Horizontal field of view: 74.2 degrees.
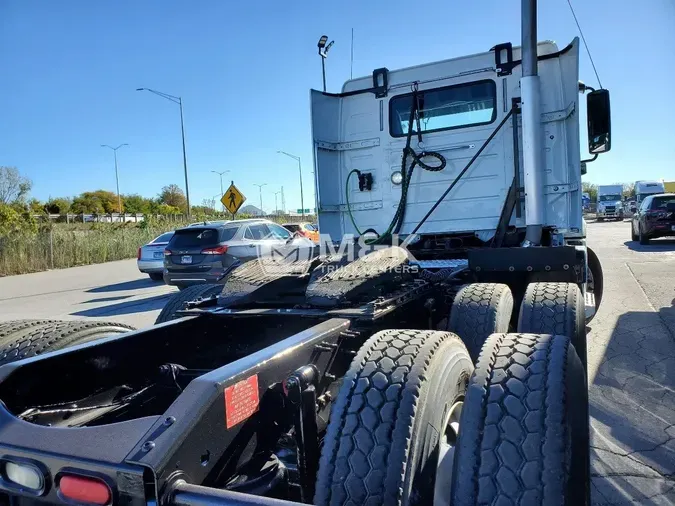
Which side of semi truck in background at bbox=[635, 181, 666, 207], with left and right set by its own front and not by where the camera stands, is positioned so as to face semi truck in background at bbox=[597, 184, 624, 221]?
right

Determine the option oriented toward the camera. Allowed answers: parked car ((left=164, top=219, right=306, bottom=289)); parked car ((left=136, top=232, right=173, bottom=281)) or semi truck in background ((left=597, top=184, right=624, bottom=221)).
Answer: the semi truck in background

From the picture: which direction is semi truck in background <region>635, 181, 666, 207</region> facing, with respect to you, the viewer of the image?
facing the viewer and to the left of the viewer

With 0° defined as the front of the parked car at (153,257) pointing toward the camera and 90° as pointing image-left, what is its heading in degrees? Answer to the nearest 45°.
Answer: approximately 225°

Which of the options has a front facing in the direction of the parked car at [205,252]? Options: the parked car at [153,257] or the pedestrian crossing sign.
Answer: the pedestrian crossing sign

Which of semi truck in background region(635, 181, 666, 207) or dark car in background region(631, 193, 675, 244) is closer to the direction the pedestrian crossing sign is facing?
the dark car in background

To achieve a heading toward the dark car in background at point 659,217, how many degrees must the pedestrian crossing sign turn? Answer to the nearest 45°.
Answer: approximately 45° to its left

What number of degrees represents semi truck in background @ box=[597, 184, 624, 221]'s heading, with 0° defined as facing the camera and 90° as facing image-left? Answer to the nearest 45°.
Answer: approximately 0°

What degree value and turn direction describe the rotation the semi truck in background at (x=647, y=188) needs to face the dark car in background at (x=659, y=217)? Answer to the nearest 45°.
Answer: approximately 45° to its left

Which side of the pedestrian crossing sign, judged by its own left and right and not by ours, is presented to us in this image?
front

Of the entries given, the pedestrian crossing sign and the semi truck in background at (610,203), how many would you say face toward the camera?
2

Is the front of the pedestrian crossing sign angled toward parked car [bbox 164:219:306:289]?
yes

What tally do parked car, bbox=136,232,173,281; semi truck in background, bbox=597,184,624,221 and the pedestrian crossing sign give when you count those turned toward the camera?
2
